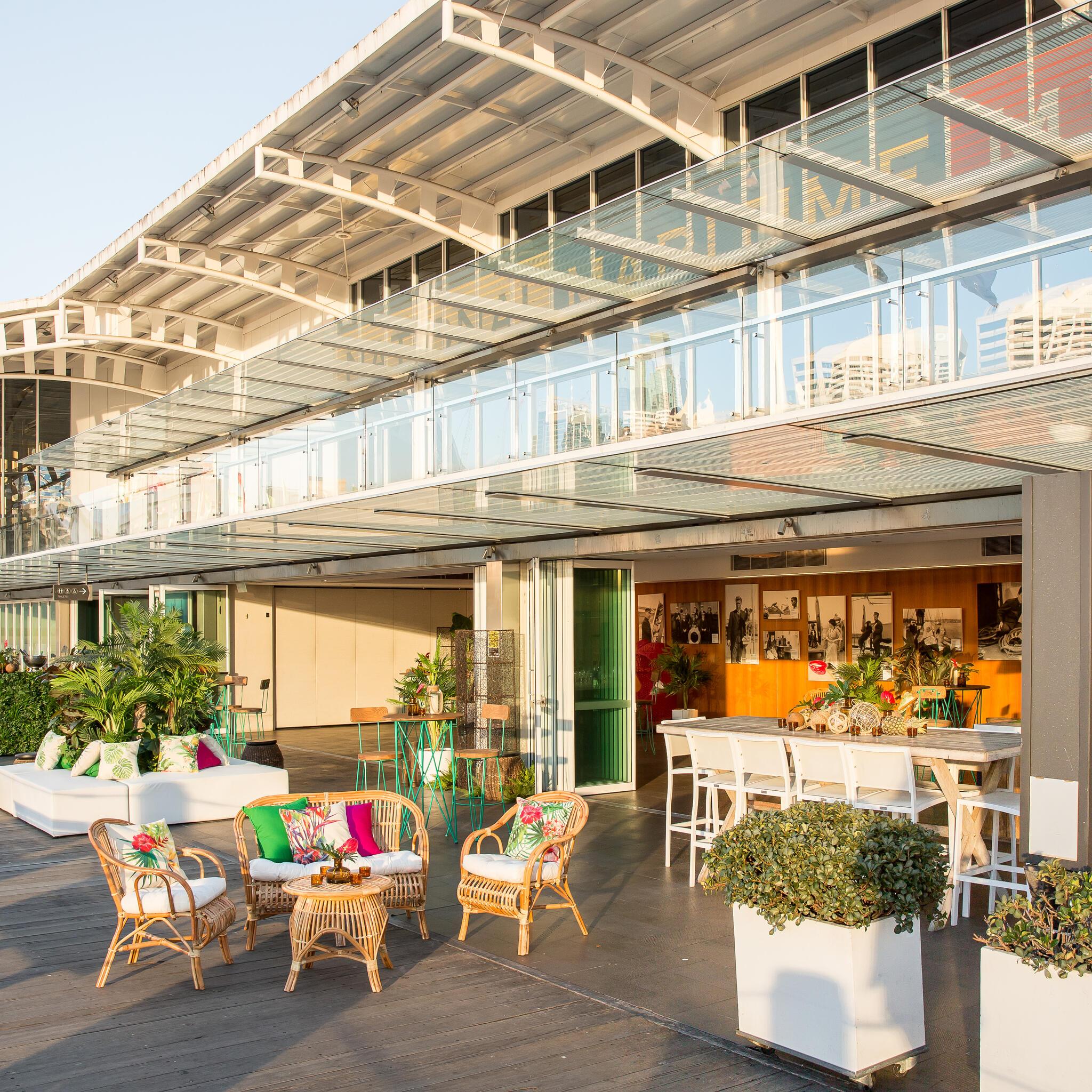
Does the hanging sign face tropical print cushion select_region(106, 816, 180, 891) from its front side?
yes

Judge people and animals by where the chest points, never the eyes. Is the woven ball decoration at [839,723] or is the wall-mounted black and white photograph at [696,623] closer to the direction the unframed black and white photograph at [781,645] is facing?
the woven ball decoration

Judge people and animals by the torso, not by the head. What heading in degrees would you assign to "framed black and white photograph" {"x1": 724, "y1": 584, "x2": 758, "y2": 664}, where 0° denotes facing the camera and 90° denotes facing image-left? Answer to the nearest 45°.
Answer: approximately 0°

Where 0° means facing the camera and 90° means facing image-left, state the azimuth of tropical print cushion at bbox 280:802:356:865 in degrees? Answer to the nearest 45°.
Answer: approximately 0°

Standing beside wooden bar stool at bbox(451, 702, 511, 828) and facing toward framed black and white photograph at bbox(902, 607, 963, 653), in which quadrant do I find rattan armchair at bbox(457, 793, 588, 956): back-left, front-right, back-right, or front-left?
back-right

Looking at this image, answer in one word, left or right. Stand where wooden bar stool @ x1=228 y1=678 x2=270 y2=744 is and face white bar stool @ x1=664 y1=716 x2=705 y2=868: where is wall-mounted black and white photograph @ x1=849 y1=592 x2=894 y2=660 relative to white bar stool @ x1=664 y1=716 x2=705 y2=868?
left

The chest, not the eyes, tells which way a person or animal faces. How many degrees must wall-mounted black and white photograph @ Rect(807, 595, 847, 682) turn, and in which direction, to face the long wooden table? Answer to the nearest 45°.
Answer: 0° — it already faces it

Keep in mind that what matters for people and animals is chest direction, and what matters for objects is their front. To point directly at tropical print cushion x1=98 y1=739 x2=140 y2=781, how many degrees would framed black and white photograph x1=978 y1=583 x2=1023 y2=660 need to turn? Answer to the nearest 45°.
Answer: approximately 45° to its right
